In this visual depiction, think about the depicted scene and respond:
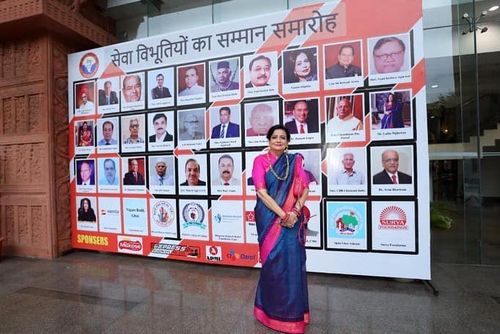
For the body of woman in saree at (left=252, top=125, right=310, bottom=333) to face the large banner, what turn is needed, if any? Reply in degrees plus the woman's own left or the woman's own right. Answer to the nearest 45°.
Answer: approximately 180°

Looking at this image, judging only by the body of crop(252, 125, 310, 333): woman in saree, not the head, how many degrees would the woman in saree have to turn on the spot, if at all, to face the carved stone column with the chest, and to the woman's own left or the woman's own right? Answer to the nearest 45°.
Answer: approximately 135° to the woman's own right

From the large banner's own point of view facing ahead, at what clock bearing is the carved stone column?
The carved stone column is roughly at 2 o'clock from the large banner.

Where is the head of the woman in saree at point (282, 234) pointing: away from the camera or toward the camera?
toward the camera

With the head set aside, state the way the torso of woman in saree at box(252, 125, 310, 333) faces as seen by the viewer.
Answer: toward the camera

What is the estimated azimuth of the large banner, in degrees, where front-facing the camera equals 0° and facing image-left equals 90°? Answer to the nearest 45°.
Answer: approximately 45°
